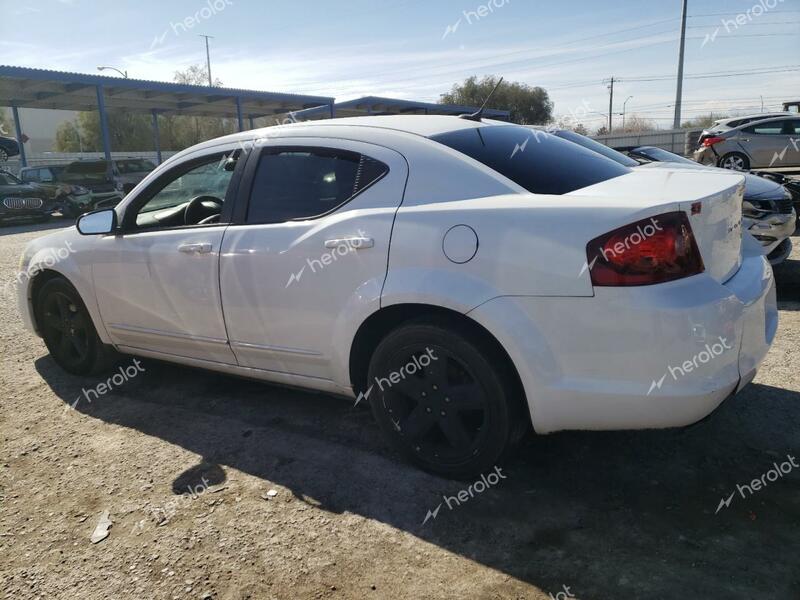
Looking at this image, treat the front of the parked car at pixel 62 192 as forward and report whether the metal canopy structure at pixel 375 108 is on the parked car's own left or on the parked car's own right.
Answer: on the parked car's own left

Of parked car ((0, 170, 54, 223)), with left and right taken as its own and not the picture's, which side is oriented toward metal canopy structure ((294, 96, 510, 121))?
left

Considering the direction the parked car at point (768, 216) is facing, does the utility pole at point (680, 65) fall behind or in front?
behind

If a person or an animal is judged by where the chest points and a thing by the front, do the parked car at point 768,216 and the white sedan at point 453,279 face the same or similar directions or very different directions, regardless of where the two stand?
very different directions

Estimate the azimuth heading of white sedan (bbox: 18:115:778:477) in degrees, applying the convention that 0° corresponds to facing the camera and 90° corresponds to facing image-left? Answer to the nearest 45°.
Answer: approximately 135°

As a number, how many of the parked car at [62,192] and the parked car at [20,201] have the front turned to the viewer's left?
0

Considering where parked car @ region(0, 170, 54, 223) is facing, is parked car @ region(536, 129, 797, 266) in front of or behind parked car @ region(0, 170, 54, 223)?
in front

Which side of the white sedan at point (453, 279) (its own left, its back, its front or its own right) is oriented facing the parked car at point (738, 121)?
right

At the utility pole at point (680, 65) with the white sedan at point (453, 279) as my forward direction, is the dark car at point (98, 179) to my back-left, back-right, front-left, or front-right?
front-right

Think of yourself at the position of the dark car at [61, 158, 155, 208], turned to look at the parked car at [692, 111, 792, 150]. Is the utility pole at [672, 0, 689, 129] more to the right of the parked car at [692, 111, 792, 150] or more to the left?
left

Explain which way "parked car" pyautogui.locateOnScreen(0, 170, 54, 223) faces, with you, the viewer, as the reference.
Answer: facing the viewer and to the right of the viewer

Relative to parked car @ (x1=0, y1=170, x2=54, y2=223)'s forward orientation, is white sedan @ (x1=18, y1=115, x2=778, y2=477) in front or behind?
in front

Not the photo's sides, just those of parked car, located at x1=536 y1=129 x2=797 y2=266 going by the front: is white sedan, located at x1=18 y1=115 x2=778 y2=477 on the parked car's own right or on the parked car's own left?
on the parked car's own right
